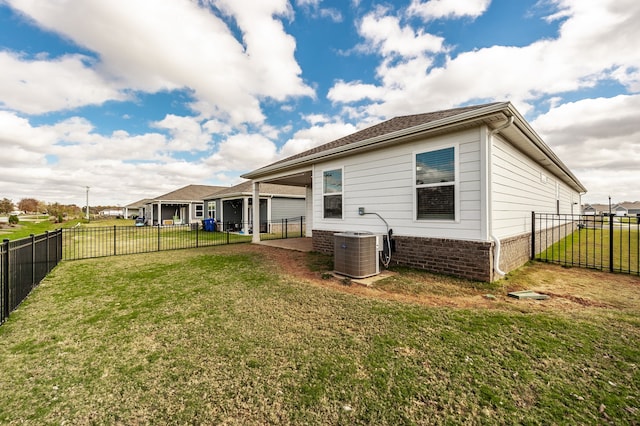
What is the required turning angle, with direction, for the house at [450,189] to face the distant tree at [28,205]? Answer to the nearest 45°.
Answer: approximately 135° to its left

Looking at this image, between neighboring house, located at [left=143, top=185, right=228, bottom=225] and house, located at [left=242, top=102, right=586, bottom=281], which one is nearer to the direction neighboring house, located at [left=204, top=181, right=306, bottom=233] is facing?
the neighboring house

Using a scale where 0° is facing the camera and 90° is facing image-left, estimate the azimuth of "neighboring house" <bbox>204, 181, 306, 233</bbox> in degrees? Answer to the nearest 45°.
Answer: approximately 225°

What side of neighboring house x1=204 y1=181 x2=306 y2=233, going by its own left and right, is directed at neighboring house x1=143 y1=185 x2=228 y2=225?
left

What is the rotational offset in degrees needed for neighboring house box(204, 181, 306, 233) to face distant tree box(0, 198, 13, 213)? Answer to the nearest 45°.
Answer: approximately 90° to its left

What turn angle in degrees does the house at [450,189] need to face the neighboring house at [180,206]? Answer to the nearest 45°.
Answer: approximately 90° to its left

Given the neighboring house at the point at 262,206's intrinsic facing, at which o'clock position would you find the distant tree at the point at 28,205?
The distant tree is roughly at 9 o'clock from the neighboring house.

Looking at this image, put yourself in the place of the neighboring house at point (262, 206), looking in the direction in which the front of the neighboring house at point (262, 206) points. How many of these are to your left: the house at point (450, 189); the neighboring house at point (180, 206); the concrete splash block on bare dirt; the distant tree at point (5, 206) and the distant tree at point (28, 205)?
3

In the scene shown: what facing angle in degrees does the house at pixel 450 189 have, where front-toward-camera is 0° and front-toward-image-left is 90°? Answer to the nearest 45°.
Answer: approximately 225°

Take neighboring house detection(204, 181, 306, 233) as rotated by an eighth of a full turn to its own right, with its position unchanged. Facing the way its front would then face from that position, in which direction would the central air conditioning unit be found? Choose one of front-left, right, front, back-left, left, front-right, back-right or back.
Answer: right

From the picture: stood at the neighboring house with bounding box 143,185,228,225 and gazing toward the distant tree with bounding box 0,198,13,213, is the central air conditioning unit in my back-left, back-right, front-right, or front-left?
back-left
